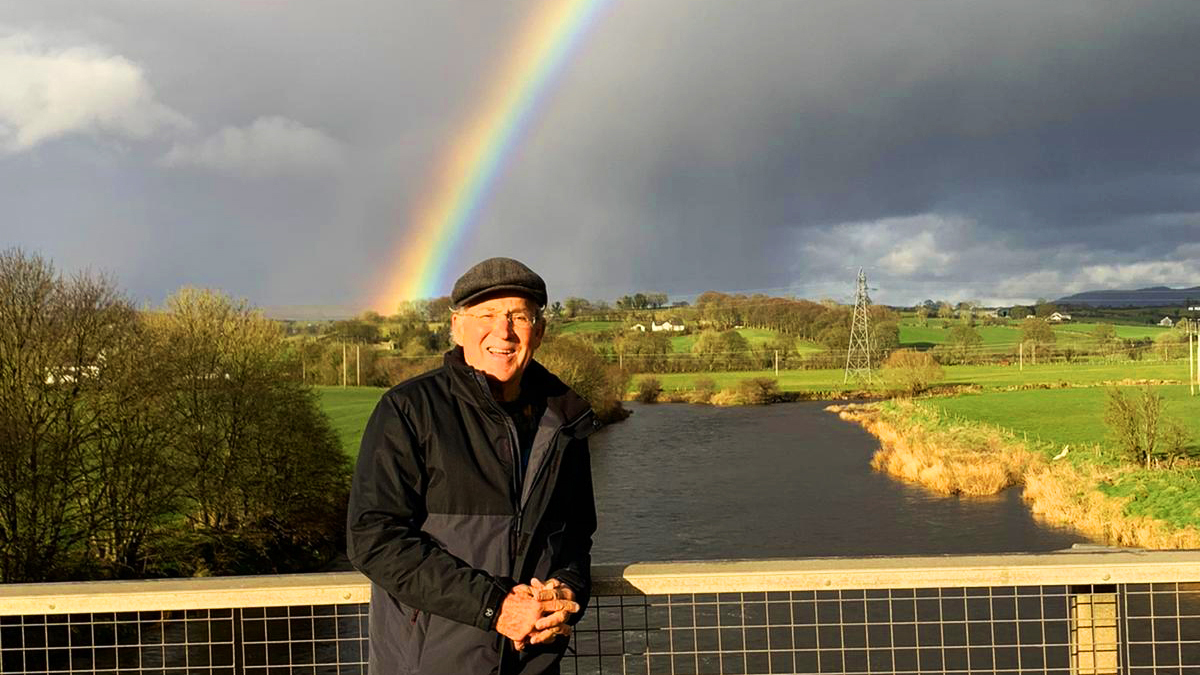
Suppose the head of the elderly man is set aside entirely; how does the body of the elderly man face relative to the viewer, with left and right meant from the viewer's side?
facing the viewer and to the right of the viewer

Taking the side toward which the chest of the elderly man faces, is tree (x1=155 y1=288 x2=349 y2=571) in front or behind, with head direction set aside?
behind

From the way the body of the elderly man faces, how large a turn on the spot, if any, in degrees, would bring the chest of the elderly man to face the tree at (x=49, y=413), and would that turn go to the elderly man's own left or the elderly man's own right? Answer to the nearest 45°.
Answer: approximately 180°

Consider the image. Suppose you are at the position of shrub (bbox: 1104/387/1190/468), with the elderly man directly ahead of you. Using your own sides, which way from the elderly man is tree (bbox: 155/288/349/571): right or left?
right
